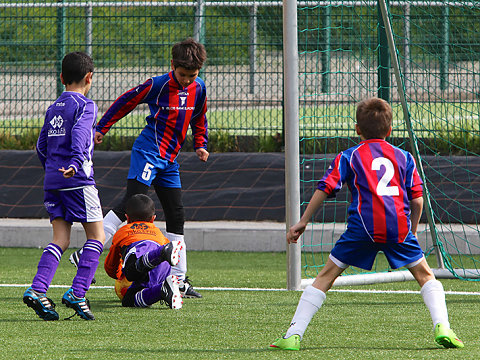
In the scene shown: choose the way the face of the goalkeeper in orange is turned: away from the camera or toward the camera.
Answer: away from the camera

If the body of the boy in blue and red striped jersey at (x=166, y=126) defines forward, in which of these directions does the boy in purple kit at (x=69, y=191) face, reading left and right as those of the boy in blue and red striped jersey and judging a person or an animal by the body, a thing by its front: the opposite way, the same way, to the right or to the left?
to the left

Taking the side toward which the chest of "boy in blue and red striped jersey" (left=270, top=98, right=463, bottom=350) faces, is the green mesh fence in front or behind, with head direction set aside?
in front

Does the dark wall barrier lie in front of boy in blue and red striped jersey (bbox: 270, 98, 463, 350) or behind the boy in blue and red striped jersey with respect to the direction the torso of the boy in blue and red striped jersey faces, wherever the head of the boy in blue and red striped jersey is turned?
in front

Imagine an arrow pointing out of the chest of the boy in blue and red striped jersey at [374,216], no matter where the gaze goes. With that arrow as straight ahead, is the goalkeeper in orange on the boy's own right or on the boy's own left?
on the boy's own left

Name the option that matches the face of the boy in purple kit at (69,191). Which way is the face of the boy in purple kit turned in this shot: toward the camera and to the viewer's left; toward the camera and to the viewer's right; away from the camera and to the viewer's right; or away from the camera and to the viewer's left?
away from the camera and to the viewer's right

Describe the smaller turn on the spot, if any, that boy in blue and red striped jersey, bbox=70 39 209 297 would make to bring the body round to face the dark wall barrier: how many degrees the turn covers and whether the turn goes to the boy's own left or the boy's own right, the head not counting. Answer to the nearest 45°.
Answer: approximately 135° to the boy's own left

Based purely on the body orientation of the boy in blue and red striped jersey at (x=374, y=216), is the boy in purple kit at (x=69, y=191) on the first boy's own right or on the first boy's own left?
on the first boy's own left

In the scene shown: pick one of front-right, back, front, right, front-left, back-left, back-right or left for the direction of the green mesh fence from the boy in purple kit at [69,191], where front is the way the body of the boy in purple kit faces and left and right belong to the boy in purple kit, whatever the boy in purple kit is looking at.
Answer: front-left

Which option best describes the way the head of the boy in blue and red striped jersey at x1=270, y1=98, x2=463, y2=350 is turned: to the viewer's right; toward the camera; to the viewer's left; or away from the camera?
away from the camera

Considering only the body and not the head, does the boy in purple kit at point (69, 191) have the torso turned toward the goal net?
yes

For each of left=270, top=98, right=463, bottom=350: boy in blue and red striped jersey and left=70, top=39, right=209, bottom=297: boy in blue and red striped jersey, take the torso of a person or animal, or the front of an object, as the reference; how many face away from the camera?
1

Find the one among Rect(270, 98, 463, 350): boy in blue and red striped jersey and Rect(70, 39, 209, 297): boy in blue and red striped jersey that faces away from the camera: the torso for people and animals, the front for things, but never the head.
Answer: Rect(270, 98, 463, 350): boy in blue and red striped jersey

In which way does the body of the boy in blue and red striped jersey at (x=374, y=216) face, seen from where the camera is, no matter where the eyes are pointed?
away from the camera
